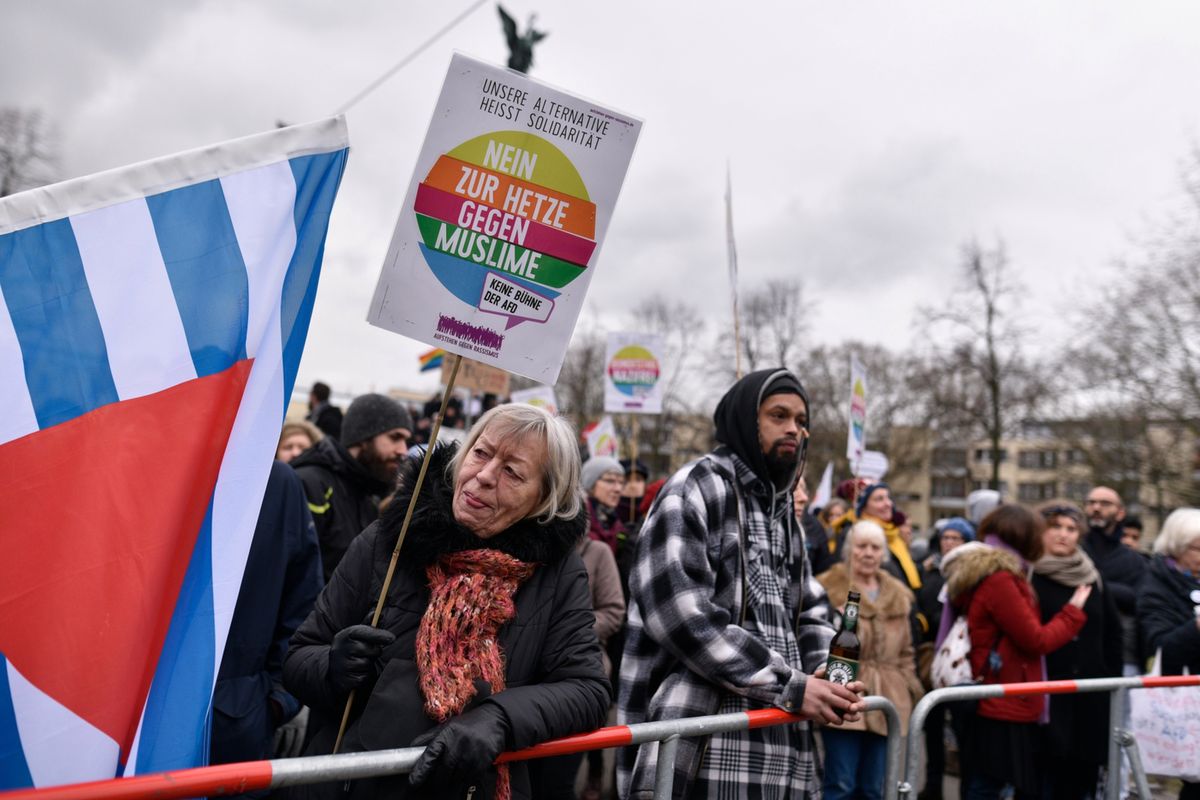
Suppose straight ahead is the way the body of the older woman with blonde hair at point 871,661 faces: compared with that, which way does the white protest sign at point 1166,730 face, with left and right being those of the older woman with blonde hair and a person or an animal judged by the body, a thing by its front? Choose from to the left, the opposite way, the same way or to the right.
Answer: the same way

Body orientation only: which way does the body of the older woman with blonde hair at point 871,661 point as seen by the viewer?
toward the camera

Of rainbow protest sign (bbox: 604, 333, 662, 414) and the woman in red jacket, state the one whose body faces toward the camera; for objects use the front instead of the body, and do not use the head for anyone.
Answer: the rainbow protest sign

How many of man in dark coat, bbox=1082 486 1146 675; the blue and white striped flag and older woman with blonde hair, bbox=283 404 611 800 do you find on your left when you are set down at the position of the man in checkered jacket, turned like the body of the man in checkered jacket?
1

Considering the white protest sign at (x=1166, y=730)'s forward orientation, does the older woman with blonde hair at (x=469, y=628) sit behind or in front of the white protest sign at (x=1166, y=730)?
in front

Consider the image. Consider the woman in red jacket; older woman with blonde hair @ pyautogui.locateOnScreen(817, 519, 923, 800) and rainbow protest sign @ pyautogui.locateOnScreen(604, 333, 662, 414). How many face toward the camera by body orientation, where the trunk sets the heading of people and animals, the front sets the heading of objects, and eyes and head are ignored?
2

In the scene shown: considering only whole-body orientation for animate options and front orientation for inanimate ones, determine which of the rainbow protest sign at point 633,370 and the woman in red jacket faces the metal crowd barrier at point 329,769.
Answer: the rainbow protest sign

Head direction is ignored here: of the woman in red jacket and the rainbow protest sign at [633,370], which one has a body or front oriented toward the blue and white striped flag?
the rainbow protest sign

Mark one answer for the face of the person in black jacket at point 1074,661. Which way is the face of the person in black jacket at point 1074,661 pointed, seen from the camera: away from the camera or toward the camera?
toward the camera

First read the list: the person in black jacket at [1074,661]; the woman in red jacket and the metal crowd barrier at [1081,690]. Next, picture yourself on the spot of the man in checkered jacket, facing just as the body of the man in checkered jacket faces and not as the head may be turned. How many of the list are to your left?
3

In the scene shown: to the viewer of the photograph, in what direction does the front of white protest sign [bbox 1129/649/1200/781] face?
facing the viewer

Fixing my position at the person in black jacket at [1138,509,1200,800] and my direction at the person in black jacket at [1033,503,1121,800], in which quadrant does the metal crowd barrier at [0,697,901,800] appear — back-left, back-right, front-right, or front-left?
front-left

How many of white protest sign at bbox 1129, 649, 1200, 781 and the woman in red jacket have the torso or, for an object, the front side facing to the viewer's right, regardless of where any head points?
1

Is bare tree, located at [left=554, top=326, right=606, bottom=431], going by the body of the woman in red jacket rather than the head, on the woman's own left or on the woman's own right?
on the woman's own left
